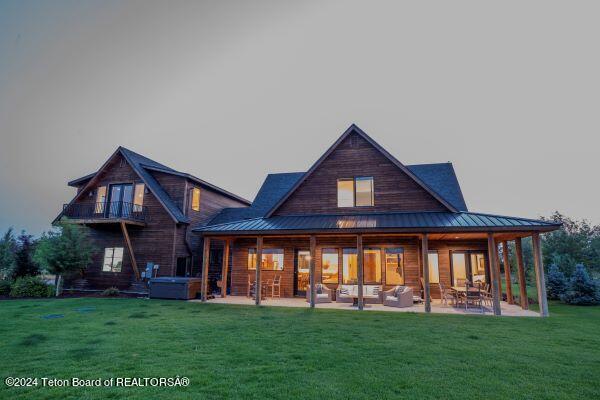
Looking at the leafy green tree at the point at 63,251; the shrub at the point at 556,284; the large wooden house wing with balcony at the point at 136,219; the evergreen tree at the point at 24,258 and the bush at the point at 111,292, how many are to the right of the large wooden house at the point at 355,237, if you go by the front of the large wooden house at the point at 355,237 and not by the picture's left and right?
4

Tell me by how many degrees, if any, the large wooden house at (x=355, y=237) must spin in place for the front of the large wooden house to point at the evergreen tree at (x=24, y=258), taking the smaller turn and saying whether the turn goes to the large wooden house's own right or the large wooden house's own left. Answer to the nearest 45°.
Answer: approximately 90° to the large wooden house's own right

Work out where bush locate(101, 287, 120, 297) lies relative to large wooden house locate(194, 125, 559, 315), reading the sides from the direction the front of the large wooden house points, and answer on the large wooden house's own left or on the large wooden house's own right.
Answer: on the large wooden house's own right

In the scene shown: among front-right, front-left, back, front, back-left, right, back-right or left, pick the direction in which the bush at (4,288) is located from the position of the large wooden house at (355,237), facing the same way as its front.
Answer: right

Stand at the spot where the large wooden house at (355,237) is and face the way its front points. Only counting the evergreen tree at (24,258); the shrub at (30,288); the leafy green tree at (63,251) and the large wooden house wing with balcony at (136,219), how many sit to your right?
4

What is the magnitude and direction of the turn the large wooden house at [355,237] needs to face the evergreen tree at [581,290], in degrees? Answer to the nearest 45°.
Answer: approximately 90° to its left

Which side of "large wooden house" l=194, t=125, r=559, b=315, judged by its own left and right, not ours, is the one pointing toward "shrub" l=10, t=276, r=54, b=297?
right

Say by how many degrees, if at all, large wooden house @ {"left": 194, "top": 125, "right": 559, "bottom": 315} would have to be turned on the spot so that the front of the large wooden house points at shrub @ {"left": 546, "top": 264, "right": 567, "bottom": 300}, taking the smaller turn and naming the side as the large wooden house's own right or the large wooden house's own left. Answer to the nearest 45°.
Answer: approximately 90° to the large wooden house's own left

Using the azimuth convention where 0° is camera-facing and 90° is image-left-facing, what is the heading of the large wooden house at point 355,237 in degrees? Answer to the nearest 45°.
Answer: approximately 0°

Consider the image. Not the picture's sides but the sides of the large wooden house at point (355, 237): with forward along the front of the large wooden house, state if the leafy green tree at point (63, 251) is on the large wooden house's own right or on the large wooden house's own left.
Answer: on the large wooden house's own right
